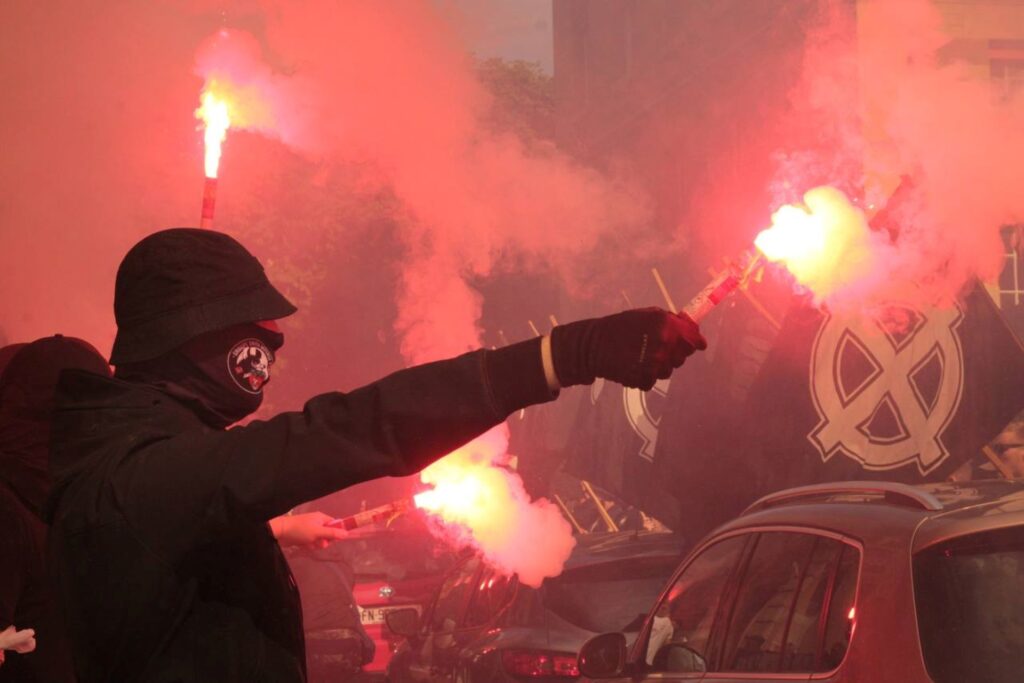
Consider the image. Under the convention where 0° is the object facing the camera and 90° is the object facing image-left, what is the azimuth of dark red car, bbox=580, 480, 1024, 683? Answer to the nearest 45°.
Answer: approximately 135°

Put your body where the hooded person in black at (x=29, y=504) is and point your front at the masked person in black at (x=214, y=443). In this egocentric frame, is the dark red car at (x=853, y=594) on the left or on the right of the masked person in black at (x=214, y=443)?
left

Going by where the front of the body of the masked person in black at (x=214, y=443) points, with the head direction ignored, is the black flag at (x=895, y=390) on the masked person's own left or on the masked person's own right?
on the masked person's own left

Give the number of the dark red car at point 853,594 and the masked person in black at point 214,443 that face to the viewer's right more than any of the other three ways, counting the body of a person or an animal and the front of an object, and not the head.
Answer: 1

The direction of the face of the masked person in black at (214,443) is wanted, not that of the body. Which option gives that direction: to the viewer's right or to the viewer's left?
to the viewer's right

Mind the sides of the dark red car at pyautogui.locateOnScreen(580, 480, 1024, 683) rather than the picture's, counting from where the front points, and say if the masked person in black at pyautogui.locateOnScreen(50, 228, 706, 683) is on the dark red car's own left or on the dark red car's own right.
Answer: on the dark red car's own left

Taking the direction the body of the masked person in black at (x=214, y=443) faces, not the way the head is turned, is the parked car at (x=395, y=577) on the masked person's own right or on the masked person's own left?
on the masked person's own left

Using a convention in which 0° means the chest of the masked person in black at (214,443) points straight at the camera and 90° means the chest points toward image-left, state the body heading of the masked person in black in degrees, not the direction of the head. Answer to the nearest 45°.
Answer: approximately 270°

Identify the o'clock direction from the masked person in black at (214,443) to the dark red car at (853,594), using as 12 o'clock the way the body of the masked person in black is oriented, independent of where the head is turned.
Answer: The dark red car is roughly at 11 o'clock from the masked person in black.
